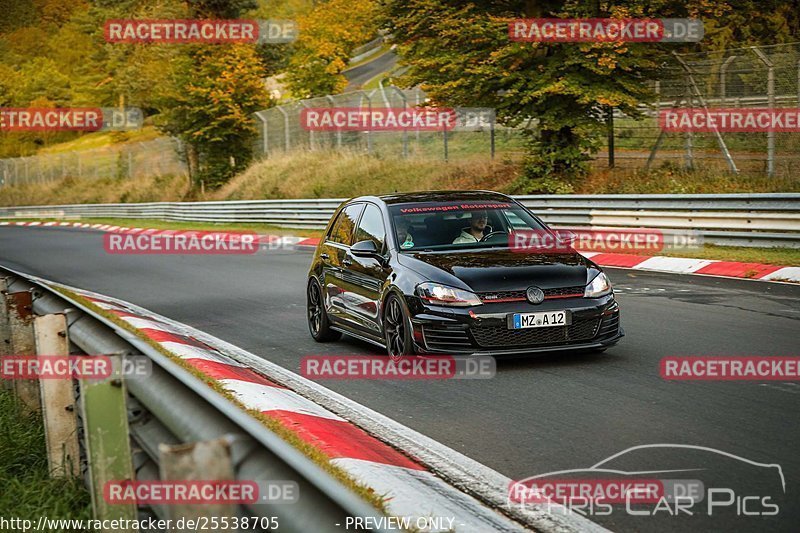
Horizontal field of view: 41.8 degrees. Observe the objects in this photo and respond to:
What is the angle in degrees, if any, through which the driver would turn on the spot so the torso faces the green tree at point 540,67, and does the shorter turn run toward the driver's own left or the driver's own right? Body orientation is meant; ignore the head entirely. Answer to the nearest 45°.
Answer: approximately 135° to the driver's own left

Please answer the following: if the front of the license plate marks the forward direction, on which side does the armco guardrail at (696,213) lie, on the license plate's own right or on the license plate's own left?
on the license plate's own left

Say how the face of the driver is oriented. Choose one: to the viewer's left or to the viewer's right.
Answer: to the viewer's right

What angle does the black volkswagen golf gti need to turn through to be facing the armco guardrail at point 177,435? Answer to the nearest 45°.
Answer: approximately 45° to its right

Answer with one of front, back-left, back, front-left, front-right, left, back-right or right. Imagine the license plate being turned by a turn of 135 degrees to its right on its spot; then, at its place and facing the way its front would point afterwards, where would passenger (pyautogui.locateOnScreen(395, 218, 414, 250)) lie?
front-right

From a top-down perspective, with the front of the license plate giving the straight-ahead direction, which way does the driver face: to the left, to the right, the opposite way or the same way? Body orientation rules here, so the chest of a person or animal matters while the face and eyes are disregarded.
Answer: the same way

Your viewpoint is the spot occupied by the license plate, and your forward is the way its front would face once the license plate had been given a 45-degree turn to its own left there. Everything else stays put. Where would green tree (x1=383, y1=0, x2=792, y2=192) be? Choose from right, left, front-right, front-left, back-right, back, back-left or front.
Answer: left

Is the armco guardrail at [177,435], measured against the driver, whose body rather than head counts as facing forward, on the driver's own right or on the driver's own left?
on the driver's own right

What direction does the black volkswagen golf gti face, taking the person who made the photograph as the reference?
facing the viewer and to the right of the viewer

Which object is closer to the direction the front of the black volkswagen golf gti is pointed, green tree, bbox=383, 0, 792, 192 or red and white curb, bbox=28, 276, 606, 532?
the red and white curb

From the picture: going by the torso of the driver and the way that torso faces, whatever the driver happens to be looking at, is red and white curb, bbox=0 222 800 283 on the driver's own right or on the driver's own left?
on the driver's own left

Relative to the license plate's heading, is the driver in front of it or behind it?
behind

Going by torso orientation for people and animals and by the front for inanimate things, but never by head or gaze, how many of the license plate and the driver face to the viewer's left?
0
